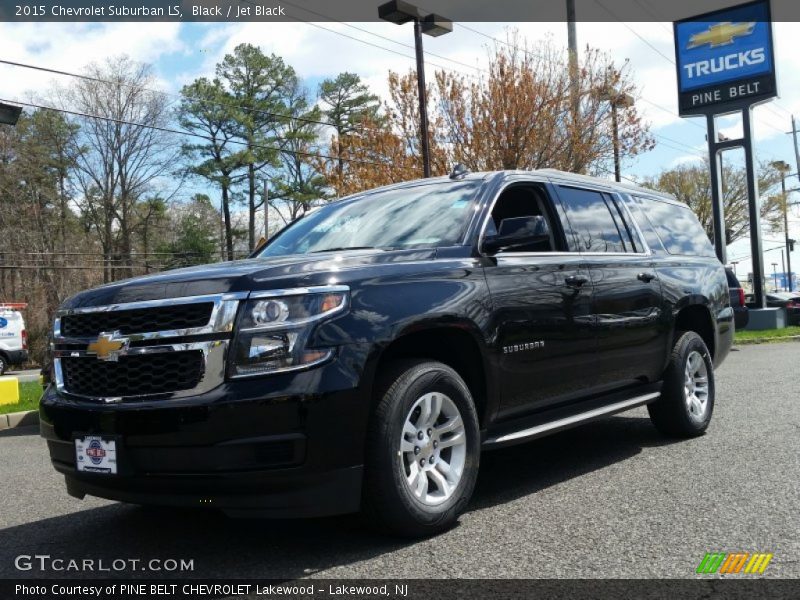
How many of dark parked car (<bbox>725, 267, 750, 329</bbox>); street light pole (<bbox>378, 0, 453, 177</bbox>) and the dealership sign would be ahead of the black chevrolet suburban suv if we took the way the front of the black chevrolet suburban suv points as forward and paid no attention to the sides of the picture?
0

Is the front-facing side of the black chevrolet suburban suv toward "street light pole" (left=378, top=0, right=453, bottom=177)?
no

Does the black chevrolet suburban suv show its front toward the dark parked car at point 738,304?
no

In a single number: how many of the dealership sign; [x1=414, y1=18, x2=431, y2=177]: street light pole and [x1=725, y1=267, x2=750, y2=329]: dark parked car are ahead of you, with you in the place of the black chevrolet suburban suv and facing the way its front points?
0

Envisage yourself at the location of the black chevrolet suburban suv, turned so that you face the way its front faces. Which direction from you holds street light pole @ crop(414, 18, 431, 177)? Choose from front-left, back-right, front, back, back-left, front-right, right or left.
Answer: back-right

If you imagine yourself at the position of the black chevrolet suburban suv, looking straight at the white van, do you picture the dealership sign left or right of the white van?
right

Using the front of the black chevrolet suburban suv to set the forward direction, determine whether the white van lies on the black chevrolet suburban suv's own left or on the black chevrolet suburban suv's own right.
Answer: on the black chevrolet suburban suv's own right

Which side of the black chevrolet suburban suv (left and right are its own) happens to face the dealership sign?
back

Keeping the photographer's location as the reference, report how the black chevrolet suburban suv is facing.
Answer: facing the viewer and to the left of the viewer
